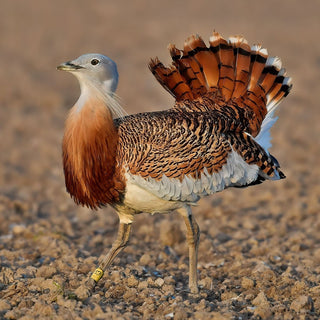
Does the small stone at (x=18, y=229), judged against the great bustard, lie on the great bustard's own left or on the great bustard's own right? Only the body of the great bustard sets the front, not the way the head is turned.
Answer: on the great bustard's own right

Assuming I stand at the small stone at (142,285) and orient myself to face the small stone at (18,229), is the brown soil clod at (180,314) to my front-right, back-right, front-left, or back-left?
back-left

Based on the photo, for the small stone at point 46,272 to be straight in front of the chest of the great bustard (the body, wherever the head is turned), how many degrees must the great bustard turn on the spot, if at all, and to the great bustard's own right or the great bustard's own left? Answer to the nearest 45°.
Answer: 0° — it already faces it

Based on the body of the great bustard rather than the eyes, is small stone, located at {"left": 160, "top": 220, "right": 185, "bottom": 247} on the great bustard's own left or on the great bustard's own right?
on the great bustard's own right

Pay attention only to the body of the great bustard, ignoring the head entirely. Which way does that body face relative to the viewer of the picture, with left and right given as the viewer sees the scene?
facing to the left of the viewer

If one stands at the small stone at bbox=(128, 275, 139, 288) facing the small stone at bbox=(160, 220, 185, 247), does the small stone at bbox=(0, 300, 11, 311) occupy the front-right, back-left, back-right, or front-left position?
back-left

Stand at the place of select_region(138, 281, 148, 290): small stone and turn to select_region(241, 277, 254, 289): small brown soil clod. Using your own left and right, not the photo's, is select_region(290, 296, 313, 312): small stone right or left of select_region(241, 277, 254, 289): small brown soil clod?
right
